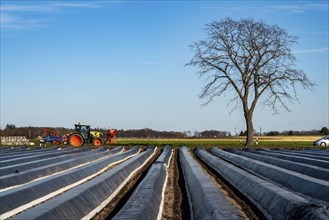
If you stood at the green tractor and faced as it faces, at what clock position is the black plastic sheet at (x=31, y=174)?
The black plastic sheet is roughly at 3 o'clock from the green tractor.

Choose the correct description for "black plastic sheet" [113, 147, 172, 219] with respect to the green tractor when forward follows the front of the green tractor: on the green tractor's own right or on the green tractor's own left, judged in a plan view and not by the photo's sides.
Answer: on the green tractor's own right

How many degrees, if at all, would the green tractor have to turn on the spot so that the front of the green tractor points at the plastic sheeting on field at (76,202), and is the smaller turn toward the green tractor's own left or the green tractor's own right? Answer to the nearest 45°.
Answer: approximately 90° to the green tractor's own right

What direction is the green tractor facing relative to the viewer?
to the viewer's right

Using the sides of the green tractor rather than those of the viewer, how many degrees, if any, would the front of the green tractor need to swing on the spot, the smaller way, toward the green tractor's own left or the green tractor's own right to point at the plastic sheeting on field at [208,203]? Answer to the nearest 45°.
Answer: approximately 90° to the green tractor's own right

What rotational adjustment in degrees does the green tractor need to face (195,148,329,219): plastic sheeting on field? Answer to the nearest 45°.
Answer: approximately 90° to its right
